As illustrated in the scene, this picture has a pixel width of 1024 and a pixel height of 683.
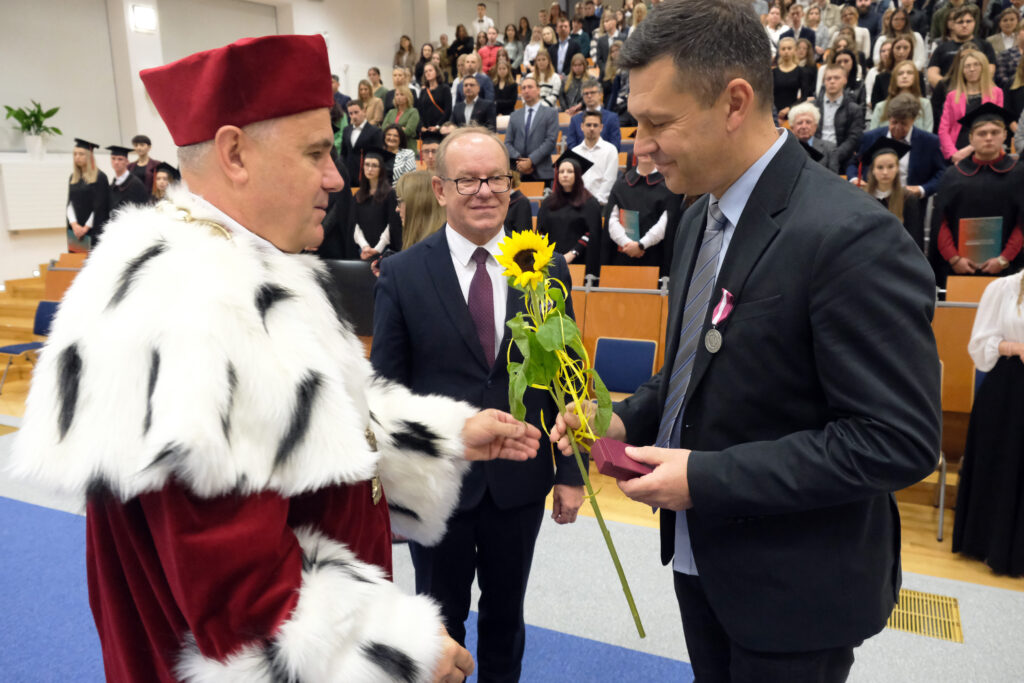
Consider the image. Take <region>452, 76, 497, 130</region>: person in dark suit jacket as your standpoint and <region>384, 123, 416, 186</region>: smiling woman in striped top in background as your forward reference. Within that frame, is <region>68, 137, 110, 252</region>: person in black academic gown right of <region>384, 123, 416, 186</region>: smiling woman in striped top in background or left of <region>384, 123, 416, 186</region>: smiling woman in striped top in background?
right

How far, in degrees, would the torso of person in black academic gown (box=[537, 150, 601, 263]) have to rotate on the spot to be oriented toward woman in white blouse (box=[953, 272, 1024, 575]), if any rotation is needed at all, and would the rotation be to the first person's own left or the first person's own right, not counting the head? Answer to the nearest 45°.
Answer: approximately 45° to the first person's own left

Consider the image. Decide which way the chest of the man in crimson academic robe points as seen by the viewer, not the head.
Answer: to the viewer's right

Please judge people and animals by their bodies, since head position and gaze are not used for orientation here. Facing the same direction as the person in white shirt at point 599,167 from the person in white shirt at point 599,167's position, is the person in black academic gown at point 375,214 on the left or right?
on their right

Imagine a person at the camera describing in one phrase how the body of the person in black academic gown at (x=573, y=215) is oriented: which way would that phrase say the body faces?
toward the camera

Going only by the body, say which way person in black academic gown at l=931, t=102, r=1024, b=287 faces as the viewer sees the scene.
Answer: toward the camera

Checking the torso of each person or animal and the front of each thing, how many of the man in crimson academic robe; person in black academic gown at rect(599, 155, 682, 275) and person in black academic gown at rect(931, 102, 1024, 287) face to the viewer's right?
1
